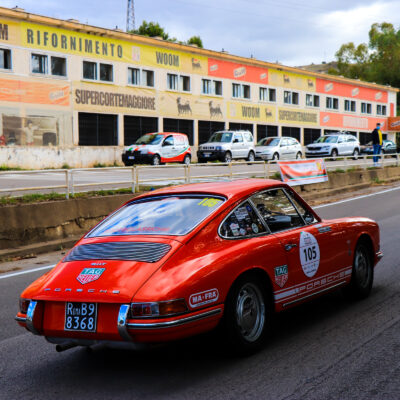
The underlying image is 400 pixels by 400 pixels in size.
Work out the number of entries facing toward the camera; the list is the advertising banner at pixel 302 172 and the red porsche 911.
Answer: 1

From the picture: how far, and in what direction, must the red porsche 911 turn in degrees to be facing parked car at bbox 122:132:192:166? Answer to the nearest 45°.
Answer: approximately 45° to its left

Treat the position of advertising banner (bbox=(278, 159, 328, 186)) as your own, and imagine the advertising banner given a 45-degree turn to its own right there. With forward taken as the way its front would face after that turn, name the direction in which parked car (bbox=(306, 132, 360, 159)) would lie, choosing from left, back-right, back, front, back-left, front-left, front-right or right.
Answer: back-right

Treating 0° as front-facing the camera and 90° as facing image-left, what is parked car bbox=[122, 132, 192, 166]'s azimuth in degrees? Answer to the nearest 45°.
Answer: approximately 45°

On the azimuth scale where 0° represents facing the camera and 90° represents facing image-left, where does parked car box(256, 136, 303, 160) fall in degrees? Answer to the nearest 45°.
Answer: approximately 45°

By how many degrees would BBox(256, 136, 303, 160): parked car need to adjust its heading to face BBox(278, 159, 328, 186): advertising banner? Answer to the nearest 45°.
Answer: approximately 45° to its left
